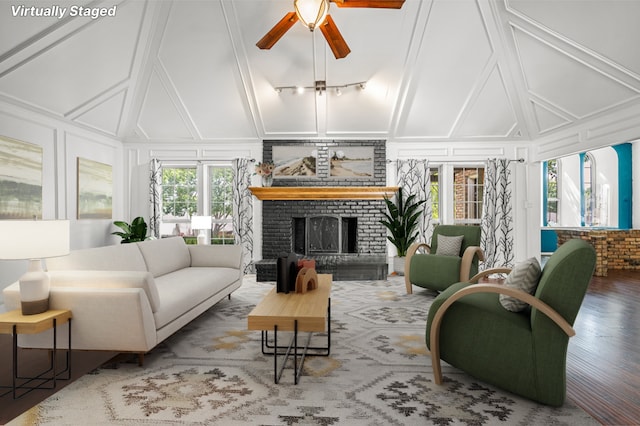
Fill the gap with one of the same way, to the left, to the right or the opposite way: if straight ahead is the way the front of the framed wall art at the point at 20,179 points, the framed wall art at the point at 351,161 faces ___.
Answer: to the right

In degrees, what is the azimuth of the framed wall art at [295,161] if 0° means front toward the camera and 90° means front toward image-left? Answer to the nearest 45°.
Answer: approximately 0°

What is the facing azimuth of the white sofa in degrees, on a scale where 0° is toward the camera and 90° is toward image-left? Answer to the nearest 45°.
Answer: approximately 315°

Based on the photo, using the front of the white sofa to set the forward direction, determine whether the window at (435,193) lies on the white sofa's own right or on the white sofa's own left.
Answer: on the white sofa's own left

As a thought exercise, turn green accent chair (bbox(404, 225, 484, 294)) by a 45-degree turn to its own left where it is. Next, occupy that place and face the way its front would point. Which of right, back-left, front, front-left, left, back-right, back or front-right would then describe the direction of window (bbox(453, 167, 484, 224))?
back

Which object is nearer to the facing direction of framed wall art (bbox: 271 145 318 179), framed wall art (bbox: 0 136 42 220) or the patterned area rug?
the patterned area rug

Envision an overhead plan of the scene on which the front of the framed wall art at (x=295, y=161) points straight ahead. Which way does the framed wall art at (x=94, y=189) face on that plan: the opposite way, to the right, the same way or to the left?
to the left

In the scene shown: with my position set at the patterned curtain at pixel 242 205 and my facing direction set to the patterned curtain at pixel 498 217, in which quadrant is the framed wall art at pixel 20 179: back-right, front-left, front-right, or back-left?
back-right

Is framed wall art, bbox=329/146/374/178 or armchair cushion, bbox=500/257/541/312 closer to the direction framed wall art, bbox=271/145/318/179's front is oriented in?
the armchair cushion

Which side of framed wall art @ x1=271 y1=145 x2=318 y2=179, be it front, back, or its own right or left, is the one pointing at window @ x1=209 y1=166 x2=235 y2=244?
right

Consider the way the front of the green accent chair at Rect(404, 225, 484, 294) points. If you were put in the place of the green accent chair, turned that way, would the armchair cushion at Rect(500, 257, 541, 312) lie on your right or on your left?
on your left

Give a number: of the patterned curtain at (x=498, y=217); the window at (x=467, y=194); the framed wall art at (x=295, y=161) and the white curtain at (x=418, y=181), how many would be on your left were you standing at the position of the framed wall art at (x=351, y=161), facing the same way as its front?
3

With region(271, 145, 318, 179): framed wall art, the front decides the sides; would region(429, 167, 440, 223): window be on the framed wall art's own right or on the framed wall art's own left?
on the framed wall art's own left

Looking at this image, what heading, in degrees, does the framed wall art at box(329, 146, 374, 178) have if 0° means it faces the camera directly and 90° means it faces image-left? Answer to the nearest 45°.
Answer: approximately 0°
